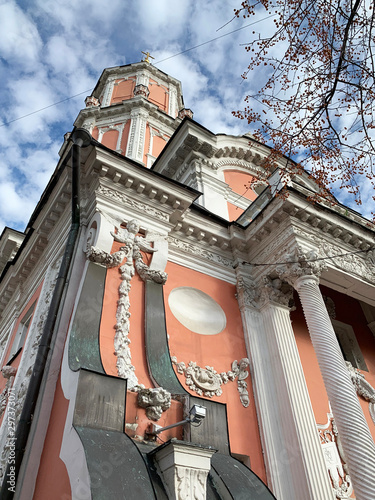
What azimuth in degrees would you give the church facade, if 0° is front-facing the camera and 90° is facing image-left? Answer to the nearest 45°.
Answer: approximately 315°
